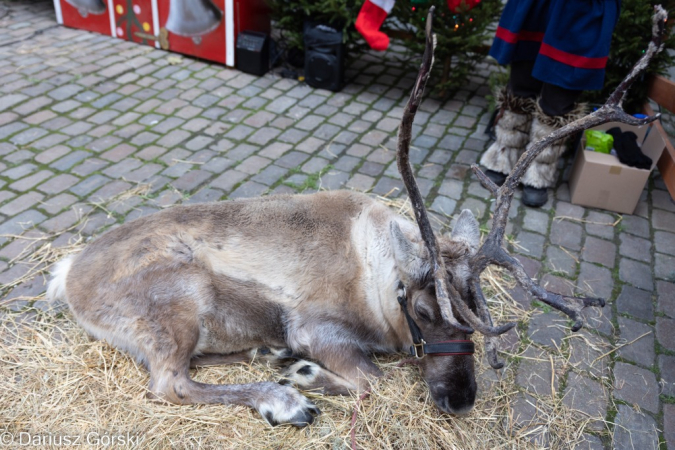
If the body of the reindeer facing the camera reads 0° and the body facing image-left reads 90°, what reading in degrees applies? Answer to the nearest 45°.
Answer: approximately 270°

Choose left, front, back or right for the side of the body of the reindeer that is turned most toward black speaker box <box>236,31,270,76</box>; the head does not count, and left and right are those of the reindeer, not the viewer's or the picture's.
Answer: left

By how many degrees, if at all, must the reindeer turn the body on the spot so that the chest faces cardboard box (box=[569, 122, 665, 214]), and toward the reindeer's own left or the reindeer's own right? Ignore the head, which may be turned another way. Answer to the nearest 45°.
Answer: approximately 45° to the reindeer's own left

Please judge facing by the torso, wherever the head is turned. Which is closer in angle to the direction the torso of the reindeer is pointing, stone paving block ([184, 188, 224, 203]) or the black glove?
the black glove

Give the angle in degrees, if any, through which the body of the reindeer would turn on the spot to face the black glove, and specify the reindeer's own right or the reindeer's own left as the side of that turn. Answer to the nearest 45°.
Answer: approximately 45° to the reindeer's own left

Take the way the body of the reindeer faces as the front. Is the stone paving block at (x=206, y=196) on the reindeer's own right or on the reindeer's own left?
on the reindeer's own left

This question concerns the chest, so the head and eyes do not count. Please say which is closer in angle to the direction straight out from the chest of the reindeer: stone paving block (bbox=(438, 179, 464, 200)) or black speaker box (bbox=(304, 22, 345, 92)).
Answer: the stone paving block

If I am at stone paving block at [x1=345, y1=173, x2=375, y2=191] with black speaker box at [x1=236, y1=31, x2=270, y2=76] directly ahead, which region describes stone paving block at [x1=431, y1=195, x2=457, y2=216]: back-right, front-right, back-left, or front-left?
back-right

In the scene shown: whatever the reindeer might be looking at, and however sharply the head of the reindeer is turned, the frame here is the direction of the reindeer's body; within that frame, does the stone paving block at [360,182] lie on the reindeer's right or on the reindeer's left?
on the reindeer's left

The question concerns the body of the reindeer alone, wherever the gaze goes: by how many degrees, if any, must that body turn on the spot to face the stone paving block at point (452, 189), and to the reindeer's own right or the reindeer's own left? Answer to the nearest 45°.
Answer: approximately 45° to the reindeer's own left

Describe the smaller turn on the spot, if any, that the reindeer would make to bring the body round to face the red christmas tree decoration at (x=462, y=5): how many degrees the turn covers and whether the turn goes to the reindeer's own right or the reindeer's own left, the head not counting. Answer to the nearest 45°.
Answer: approximately 90° to the reindeer's own left

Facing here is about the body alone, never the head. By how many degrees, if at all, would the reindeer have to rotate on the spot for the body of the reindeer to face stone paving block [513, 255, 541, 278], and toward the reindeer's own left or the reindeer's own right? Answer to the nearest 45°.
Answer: approximately 45° to the reindeer's own left

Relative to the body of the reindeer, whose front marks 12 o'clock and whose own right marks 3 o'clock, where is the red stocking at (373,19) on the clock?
The red stocking is roughly at 9 o'clock from the reindeer.

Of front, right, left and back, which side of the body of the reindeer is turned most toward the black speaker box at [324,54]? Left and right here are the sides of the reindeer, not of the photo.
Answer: left
